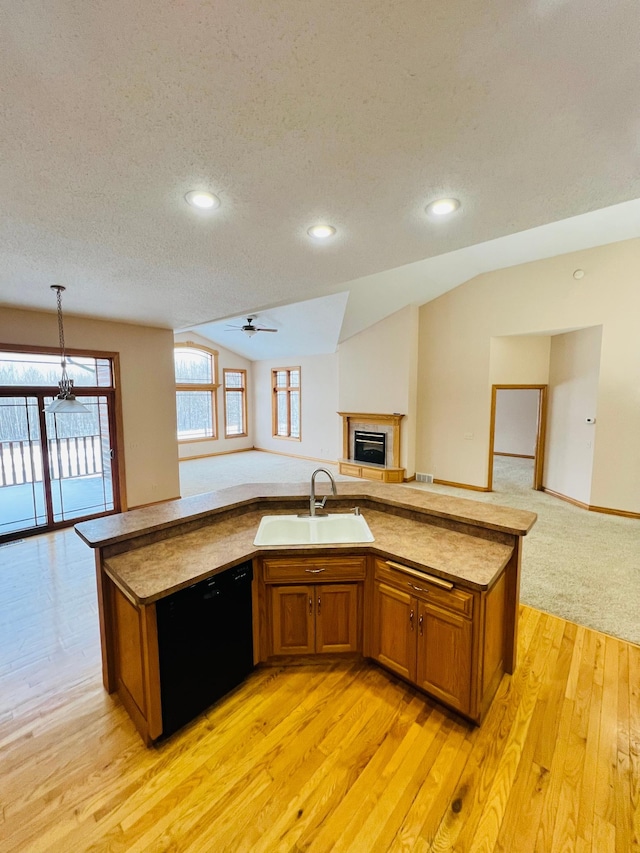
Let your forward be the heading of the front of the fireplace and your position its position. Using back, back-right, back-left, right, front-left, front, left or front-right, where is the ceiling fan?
front-right

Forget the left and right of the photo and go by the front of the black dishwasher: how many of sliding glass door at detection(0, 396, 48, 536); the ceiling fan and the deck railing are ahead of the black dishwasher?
0

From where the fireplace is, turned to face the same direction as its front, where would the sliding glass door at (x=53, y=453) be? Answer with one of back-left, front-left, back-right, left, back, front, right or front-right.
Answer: front

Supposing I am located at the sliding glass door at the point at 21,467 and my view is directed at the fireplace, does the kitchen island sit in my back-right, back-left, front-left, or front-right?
front-right

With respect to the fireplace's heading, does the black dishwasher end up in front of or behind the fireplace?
in front

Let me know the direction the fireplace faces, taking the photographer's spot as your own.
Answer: facing the viewer and to the left of the viewer

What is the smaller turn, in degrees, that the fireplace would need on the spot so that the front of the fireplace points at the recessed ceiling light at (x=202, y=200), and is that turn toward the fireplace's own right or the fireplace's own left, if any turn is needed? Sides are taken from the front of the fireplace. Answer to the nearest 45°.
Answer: approximately 45° to the fireplace's own left

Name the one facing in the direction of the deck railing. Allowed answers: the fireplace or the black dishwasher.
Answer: the fireplace

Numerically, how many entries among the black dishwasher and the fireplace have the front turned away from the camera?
0

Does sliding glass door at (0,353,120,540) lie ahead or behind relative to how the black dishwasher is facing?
behind

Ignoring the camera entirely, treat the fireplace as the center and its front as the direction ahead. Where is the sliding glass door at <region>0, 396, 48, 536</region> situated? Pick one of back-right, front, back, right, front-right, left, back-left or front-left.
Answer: front

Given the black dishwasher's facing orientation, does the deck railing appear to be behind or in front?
behind

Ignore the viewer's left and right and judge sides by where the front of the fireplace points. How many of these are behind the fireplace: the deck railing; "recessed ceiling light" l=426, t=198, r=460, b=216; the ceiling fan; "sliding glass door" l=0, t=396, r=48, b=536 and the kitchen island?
0

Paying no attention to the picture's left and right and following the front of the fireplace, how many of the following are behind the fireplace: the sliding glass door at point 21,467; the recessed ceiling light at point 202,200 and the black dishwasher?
0
